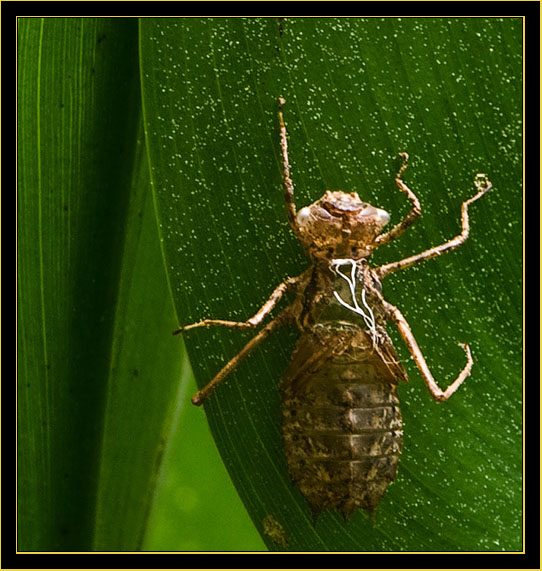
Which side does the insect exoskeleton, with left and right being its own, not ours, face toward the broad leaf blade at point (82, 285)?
left

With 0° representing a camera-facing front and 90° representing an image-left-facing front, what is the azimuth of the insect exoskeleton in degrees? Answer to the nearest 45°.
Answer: approximately 180°
